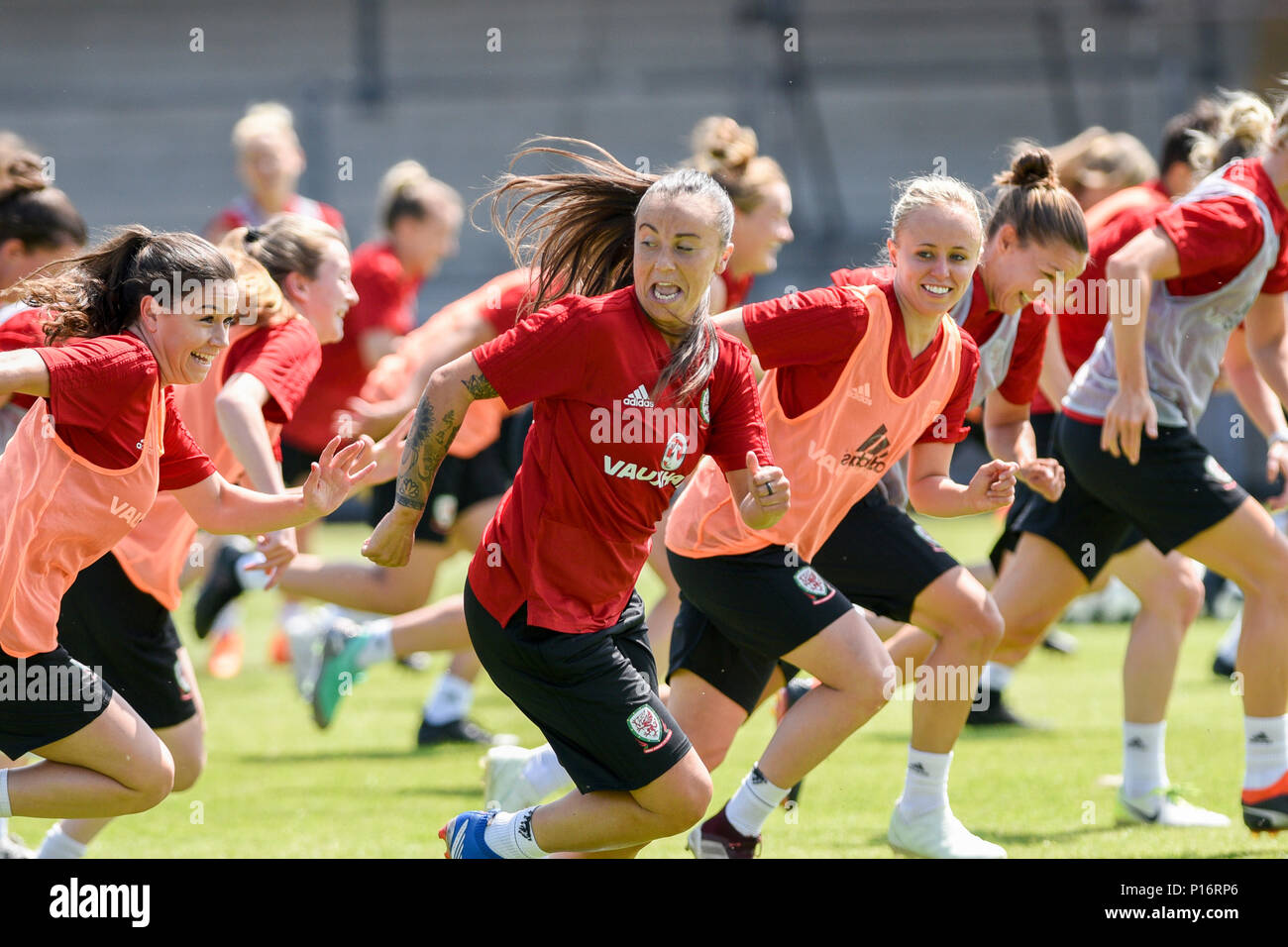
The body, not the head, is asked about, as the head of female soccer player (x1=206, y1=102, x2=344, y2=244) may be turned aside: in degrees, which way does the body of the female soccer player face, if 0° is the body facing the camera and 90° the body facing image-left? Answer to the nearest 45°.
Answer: approximately 0°

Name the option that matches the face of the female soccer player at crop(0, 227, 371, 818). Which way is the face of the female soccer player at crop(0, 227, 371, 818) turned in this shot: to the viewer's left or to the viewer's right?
to the viewer's right

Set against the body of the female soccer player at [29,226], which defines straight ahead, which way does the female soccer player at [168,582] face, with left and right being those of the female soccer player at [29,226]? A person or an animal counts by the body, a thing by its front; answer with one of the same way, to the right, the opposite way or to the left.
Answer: the same way

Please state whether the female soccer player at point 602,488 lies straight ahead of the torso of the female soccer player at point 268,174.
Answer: yes
